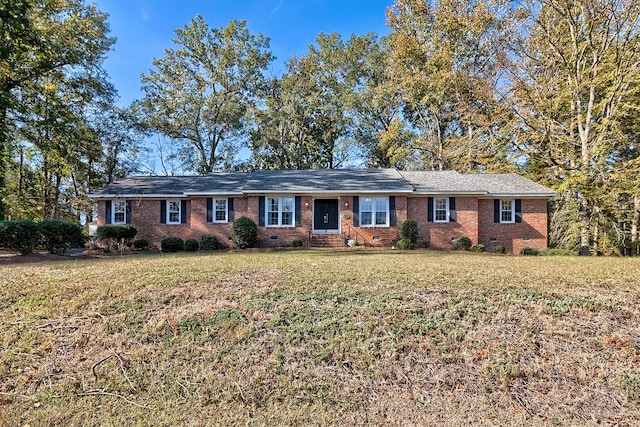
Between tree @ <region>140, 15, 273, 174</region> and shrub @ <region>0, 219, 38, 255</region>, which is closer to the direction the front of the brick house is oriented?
the shrub

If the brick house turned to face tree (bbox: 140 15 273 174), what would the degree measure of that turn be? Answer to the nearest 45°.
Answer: approximately 135° to its right

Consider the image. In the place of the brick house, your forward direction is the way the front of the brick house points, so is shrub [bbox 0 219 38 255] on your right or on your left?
on your right

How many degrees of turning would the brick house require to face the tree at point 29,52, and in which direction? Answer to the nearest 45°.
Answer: approximately 90° to its right

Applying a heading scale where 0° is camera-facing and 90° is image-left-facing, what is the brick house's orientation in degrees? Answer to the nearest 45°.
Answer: approximately 0°

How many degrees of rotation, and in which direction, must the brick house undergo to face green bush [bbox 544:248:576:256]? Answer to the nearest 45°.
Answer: approximately 90° to its left
